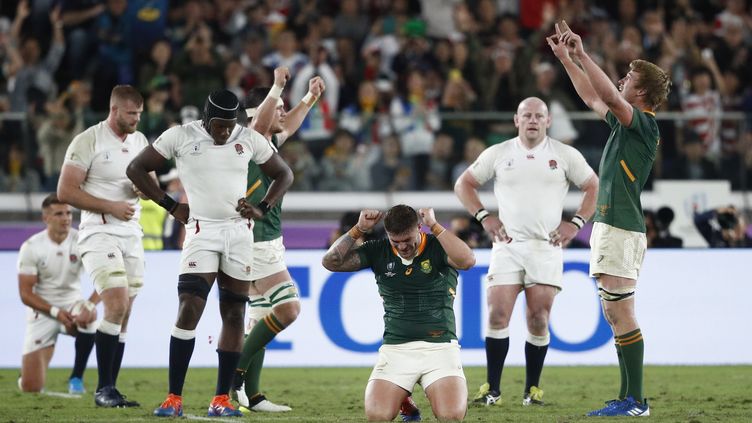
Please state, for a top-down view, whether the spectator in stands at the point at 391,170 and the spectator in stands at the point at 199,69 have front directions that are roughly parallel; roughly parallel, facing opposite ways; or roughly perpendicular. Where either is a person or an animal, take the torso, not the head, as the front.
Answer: roughly parallel

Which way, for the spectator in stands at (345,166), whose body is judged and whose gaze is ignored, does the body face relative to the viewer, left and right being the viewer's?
facing the viewer

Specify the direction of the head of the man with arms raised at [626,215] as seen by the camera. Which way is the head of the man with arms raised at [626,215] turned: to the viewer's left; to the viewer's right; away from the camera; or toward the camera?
to the viewer's left

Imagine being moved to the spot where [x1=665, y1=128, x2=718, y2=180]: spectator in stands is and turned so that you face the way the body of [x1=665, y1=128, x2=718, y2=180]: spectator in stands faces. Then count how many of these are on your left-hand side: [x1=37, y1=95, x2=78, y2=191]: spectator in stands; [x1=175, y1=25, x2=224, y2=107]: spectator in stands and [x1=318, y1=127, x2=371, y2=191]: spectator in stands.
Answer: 0

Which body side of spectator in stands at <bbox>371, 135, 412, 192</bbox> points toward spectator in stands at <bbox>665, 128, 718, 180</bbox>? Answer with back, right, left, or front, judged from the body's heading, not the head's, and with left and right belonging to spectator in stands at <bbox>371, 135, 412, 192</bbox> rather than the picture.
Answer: left

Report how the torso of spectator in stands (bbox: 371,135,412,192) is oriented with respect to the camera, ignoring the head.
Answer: toward the camera

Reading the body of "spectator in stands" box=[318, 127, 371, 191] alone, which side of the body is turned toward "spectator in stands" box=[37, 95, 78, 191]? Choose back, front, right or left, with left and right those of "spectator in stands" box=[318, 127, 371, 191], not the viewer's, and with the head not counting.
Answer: right

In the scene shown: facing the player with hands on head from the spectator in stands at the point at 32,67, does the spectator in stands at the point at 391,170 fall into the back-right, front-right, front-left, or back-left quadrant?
front-left

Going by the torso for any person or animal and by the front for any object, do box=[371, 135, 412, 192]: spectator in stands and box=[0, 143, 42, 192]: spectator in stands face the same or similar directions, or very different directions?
same or similar directions

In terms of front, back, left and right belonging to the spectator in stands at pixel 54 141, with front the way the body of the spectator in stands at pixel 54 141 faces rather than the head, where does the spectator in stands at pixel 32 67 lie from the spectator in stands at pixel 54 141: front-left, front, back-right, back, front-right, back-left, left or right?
back

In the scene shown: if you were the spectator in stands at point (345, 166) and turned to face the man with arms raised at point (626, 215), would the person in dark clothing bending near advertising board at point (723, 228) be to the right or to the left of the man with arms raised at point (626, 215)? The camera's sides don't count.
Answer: left

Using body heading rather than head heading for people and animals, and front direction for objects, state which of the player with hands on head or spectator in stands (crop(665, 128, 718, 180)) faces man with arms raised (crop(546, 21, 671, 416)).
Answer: the spectator in stands

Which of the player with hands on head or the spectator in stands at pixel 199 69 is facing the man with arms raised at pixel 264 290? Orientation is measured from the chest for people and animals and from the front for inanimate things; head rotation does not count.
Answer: the spectator in stands

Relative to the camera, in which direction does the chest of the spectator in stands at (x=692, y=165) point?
toward the camera

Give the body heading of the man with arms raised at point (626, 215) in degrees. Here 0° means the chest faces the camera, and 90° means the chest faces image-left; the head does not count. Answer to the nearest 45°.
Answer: approximately 90°
